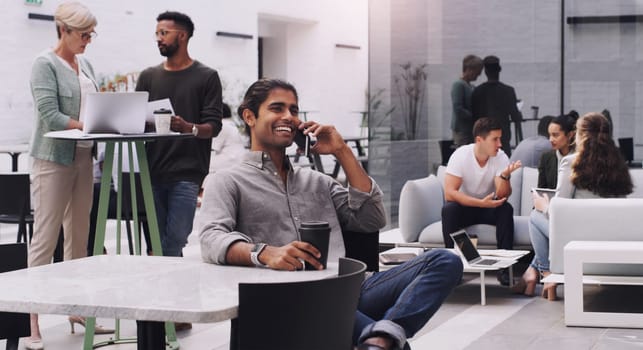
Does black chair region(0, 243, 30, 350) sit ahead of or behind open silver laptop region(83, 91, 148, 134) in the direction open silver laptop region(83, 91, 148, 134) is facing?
behind

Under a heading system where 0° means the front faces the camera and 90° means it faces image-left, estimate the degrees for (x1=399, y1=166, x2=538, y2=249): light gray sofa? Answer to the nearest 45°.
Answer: approximately 0°

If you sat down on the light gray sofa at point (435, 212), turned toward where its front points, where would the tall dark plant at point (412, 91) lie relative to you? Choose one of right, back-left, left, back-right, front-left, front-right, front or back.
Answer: back

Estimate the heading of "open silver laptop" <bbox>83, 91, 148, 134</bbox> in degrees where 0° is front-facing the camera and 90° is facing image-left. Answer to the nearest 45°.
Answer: approximately 180°

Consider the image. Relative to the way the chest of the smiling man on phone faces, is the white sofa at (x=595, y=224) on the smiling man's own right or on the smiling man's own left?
on the smiling man's own left

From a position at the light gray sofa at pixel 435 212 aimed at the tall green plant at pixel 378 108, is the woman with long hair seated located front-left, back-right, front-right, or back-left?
back-right

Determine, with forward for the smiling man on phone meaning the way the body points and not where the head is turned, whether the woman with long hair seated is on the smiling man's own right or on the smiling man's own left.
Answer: on the smiling man's own left

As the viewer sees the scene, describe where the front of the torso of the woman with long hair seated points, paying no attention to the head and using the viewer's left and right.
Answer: facing away from the viewer and to the left of the viewer

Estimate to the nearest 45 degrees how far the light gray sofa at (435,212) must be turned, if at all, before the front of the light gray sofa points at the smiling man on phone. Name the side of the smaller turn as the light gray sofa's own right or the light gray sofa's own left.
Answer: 0° — it already faces them

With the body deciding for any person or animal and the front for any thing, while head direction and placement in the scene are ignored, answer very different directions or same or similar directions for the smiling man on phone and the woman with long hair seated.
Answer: very different directions

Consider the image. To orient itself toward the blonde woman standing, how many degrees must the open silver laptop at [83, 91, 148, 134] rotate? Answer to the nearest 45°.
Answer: approximately 45° to its left

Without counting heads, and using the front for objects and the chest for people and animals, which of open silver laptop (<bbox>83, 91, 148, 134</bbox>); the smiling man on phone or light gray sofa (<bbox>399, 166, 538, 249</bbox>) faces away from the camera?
the open silver laptop

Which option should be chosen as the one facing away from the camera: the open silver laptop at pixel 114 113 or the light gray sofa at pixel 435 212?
the open silver laptop
